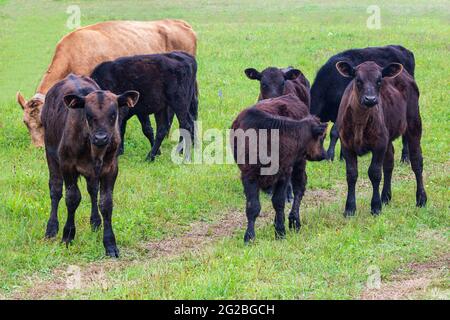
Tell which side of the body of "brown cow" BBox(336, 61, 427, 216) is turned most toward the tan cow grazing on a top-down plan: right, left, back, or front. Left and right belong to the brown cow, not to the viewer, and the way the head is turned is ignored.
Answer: right

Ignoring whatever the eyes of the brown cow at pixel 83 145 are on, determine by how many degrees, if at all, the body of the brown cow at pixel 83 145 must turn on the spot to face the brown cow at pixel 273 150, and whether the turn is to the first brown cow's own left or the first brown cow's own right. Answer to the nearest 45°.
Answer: approximately 45° to the first brown cow's own left

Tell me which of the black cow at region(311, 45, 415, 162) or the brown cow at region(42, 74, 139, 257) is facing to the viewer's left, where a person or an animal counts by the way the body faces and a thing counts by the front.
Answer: the black cow

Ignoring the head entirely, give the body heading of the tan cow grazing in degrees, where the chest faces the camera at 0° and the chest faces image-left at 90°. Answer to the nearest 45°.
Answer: approximately 90°

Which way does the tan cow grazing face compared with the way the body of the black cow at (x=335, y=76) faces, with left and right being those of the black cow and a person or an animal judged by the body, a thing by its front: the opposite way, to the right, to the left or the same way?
the same way

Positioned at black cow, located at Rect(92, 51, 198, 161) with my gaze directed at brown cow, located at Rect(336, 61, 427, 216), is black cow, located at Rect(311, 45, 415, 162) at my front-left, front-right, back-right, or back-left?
front-left

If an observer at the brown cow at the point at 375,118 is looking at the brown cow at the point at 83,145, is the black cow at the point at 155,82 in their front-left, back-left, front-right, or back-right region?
front-right

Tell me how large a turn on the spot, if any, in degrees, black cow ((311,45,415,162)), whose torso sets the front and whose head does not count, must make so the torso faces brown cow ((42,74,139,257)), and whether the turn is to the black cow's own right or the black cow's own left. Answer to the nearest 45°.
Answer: approximately 45° to the black cow's own left

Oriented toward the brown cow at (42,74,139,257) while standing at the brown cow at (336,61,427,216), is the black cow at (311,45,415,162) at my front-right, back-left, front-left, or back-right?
back-right

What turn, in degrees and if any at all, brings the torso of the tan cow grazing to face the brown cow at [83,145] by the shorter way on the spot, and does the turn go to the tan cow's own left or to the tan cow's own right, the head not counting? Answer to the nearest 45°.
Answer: approximately 90° to the tan cow's own left

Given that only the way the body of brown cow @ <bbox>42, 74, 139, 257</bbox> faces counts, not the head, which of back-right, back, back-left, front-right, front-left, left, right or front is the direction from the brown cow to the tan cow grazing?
back-left

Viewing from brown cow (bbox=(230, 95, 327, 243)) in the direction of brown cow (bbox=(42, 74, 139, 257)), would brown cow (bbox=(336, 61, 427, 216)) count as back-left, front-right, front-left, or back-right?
back-right

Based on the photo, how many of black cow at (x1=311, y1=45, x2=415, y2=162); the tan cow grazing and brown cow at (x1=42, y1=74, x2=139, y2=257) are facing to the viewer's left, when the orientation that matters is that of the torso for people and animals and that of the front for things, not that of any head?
2

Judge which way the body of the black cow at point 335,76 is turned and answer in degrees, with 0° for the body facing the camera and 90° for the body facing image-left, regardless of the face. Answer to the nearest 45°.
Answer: approximately 90°
